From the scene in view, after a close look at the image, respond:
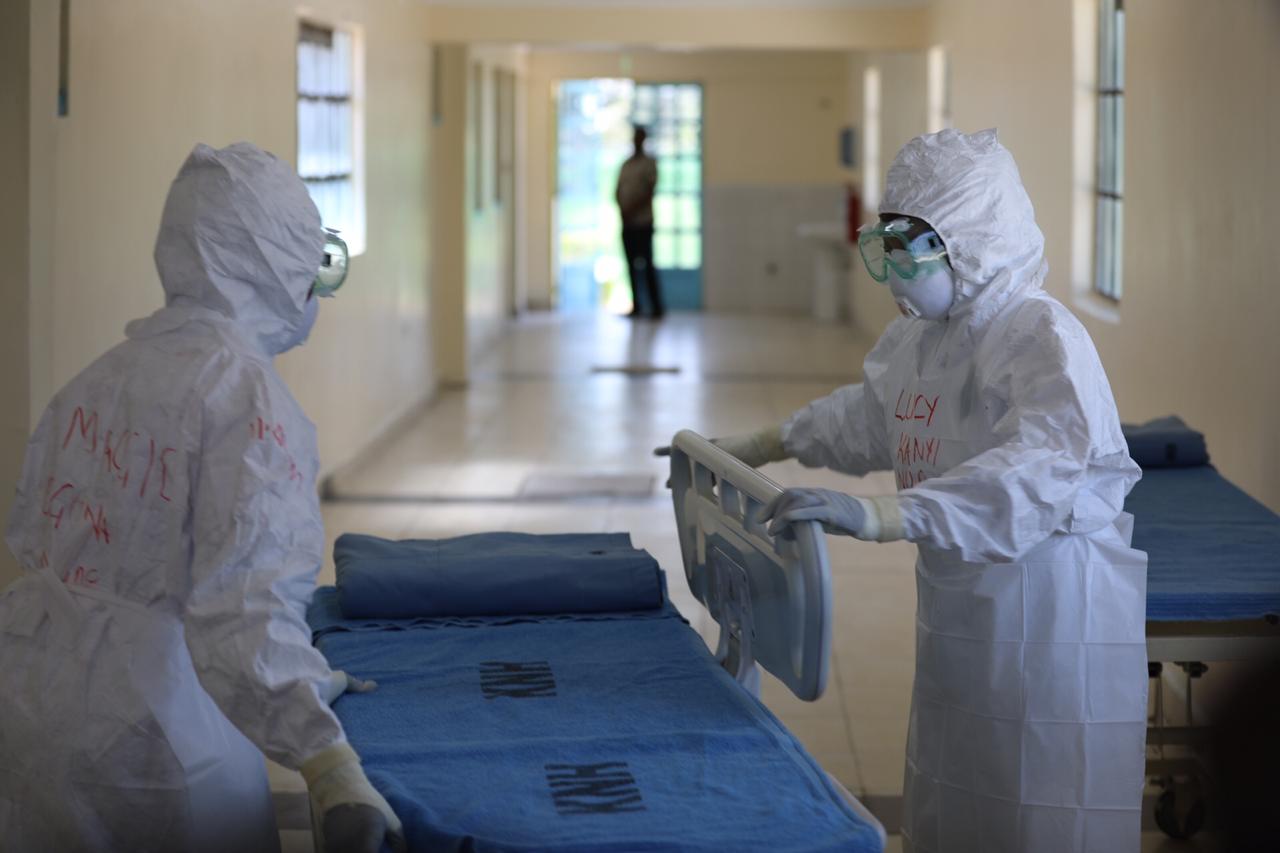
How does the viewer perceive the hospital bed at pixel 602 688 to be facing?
facing the viewer

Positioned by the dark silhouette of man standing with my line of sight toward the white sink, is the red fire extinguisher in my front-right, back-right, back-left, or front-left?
front-right

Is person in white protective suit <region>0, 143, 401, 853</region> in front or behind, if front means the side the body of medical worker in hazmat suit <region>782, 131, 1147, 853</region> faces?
in front

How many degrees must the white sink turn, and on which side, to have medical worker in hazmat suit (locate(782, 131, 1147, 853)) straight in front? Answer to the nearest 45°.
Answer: approximately 90° to its left

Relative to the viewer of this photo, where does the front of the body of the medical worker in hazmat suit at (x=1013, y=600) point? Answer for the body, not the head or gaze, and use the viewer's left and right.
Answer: facing the viewer and to the left of the viewer

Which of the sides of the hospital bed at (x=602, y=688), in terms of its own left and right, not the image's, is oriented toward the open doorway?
back

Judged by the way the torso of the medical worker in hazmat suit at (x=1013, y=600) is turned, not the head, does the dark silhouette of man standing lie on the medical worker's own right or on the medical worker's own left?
on the medical worker's own right

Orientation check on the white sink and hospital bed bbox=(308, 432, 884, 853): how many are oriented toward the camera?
1

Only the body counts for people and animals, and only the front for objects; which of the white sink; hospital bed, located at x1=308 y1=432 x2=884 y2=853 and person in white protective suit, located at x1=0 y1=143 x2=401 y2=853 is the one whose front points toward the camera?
the hospital bed

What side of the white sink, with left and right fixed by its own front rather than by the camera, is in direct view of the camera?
left

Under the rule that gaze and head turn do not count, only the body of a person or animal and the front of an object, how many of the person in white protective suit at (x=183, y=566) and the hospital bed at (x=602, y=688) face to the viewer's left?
0
